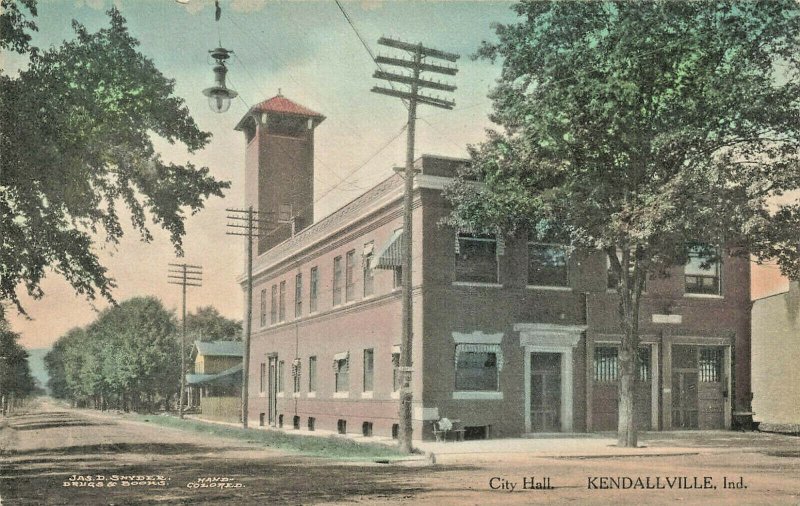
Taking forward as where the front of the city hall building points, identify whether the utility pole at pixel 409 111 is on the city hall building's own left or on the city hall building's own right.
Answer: on the city hall building's own right

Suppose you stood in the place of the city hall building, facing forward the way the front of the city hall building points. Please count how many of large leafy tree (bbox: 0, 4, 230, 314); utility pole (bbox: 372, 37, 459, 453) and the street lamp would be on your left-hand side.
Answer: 0

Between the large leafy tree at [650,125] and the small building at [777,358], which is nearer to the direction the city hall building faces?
the large leafy tree

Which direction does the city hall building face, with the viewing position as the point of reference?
facing the viewer and to the right of the viewer

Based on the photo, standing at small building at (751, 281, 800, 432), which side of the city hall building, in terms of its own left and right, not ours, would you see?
left

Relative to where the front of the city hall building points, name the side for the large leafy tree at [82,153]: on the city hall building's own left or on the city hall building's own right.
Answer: on the city hall building's own right

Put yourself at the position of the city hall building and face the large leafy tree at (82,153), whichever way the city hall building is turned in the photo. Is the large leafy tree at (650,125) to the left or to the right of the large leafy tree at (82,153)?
left

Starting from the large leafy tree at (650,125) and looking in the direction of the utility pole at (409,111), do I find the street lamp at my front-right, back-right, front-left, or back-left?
front-left
